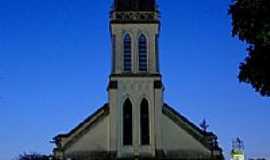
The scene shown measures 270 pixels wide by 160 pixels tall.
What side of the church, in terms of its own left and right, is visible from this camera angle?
front

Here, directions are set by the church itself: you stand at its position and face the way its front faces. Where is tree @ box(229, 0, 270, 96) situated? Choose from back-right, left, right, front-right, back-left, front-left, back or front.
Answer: front
